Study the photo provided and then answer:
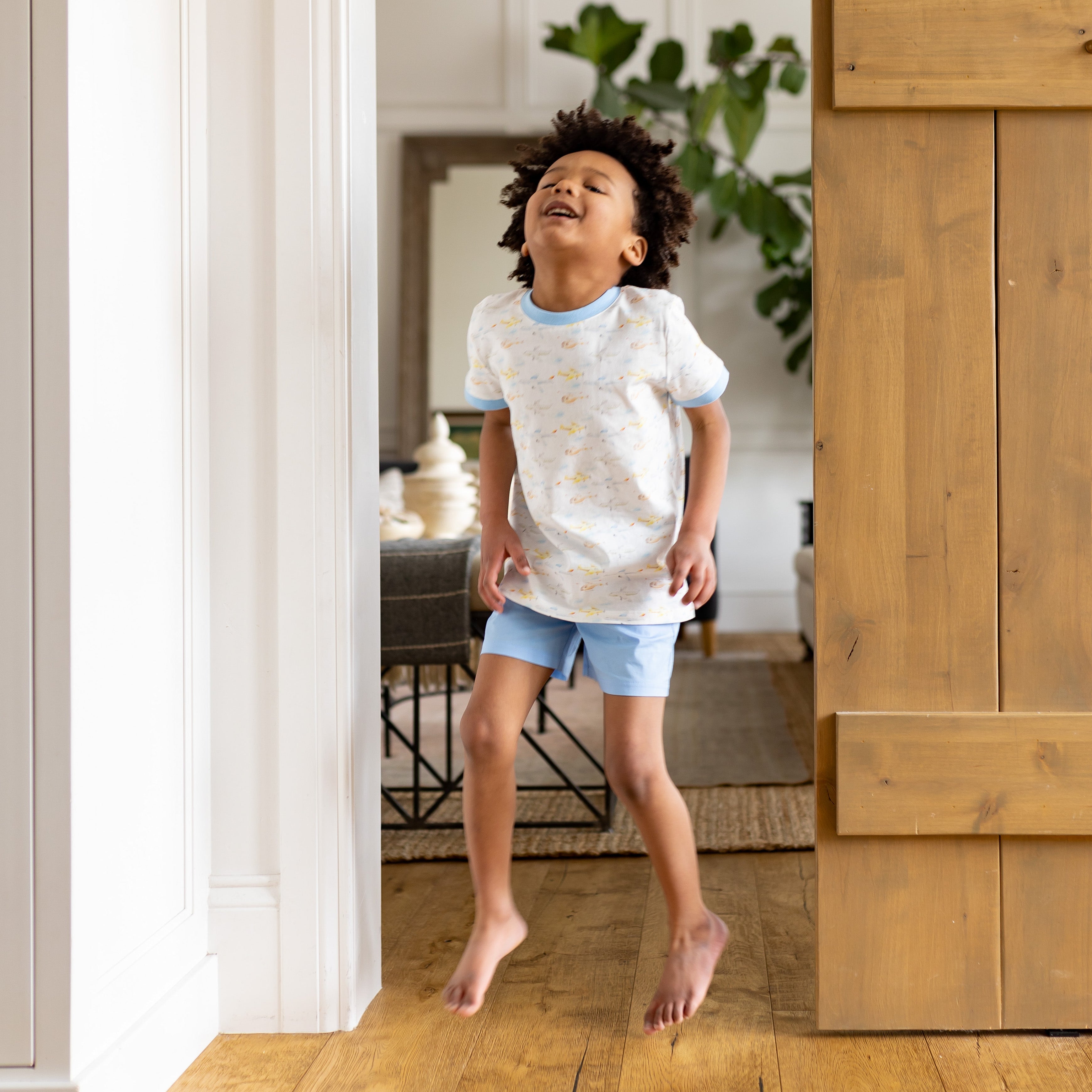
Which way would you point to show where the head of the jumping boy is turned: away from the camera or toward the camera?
toward the camera

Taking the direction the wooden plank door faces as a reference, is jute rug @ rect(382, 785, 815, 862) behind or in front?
behind

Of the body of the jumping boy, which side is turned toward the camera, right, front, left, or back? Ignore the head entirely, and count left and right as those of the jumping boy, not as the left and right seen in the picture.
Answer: front

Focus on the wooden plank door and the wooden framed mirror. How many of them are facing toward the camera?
2

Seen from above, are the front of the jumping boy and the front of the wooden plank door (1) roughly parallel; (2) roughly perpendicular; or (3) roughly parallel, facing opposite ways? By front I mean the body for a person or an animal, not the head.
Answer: roughly parallel

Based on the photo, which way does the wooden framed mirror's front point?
toward the camera

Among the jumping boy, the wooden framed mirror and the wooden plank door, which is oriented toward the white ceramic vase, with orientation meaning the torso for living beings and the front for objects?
the wooden framed mirror

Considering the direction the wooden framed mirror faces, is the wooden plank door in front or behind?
in front

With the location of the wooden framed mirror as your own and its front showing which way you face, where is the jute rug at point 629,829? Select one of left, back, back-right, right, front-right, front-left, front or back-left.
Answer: front

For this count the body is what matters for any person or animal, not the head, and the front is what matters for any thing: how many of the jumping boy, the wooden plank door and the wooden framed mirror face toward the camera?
3

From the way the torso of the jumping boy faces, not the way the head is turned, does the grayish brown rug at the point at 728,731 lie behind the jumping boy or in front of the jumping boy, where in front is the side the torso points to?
behind

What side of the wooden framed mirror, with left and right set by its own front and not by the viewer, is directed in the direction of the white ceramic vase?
front

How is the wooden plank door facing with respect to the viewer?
toward the camera

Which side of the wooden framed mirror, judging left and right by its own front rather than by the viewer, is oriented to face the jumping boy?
front
